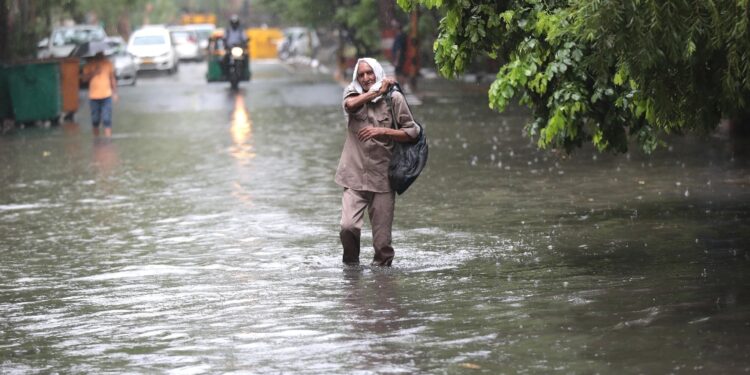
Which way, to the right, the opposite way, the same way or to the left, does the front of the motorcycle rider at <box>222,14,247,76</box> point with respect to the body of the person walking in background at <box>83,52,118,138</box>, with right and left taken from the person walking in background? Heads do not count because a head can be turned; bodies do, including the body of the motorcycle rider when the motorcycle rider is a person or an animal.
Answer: the opposite way

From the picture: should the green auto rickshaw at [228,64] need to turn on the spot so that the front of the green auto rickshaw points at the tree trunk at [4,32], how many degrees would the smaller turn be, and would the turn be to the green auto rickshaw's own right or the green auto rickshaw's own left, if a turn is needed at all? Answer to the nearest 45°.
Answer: approximately 45° to the green auto rickshaw's own right

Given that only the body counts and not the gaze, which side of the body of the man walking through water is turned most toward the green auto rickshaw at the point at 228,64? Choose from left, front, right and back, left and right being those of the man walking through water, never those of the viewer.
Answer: back

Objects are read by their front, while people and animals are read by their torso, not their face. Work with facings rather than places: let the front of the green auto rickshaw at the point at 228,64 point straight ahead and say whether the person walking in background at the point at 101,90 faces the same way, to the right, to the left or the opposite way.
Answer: the opposite way

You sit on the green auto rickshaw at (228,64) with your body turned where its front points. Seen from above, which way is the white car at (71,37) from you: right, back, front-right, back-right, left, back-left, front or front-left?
back-right

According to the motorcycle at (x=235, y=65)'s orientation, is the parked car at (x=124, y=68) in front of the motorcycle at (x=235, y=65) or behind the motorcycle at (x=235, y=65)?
behind

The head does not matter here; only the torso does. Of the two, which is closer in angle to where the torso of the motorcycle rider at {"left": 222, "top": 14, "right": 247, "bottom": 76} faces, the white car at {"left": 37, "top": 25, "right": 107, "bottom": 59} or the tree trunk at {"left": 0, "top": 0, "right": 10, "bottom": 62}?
the tree trunk

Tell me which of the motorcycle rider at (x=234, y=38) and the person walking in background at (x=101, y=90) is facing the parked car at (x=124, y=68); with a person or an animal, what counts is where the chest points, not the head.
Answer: the person walking in background

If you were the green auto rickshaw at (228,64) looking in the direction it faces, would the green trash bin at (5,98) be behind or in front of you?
in front

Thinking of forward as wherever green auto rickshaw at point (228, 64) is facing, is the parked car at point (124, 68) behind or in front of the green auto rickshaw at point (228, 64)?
behind

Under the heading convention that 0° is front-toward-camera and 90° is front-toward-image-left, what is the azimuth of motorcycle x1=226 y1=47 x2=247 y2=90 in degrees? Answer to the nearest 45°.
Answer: approximately 0°

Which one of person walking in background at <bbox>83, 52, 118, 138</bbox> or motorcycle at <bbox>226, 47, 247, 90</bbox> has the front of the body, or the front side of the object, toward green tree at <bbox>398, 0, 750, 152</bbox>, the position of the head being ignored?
the motorcycle
